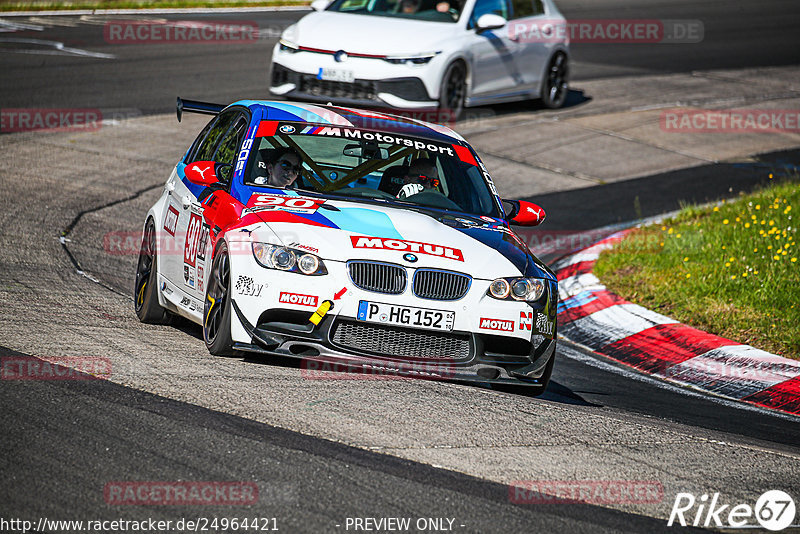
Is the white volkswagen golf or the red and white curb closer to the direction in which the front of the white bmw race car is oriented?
the red and white curb

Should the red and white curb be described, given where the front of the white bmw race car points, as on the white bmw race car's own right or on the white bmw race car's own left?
on the white bmw race car's own left

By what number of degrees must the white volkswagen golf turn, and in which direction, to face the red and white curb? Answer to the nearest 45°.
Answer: approximately 45° to its left

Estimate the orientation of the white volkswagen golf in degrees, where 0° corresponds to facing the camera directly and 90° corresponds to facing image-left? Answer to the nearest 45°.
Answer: approximately 45°
